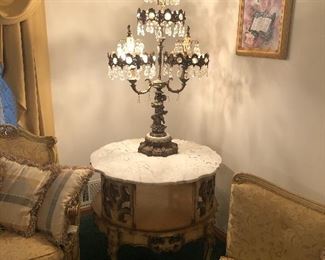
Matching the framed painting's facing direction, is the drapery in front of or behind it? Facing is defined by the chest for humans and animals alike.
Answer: in front

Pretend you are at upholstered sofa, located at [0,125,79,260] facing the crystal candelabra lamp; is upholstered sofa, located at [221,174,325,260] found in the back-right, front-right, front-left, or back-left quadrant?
front-right

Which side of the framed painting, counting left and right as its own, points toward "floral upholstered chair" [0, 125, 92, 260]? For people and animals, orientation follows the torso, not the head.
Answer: front

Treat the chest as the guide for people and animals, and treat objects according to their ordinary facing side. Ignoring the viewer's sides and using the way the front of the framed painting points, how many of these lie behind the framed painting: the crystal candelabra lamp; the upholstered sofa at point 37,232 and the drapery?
0

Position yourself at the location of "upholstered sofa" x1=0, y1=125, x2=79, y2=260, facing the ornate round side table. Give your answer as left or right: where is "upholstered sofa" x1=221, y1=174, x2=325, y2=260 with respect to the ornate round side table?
right

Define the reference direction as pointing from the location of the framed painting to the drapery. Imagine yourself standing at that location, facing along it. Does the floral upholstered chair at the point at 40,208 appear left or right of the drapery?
left

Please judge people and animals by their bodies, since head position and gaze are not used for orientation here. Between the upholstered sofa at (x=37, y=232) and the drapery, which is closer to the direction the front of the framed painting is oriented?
the upholstered sofa

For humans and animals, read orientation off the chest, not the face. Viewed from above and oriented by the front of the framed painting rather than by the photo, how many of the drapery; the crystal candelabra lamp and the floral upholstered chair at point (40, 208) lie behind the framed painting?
0

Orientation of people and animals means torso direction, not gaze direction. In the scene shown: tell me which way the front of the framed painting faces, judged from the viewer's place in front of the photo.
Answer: facing the viewer and to the left of the viewer

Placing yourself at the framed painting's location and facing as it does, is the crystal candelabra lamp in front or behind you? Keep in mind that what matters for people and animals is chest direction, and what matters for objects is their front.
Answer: in front
